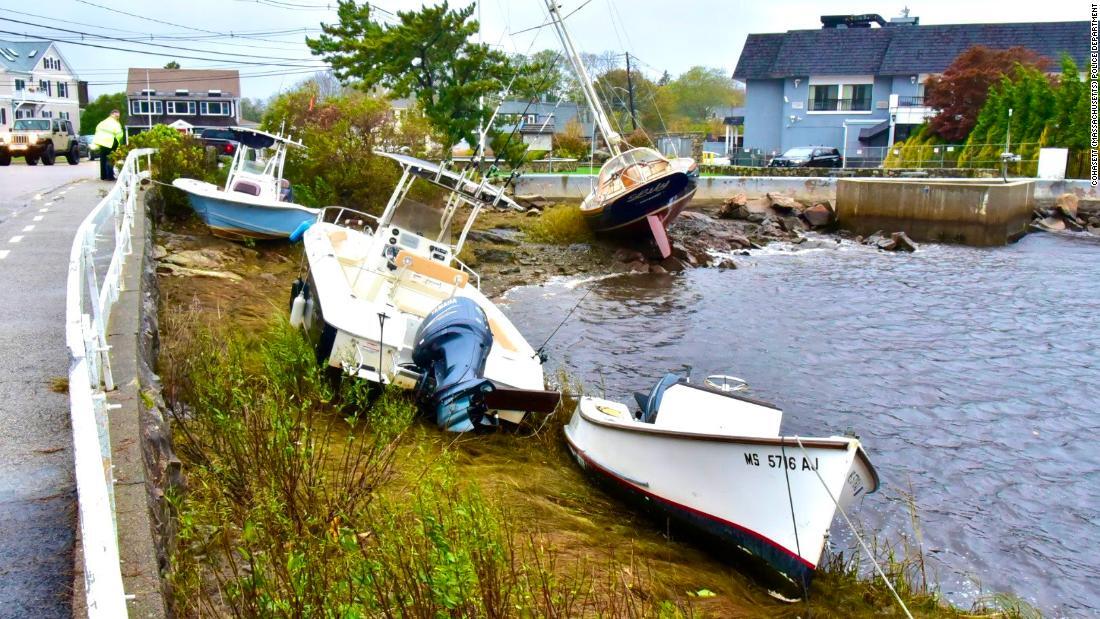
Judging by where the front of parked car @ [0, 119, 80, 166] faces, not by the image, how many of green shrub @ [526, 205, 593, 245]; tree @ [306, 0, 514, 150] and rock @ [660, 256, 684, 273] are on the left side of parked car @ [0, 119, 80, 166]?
3

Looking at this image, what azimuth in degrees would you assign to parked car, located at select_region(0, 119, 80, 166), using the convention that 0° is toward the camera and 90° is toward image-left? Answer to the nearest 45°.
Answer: approximately 45°

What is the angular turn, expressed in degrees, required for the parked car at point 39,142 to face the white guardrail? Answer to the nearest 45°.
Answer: approximately 45° to its left

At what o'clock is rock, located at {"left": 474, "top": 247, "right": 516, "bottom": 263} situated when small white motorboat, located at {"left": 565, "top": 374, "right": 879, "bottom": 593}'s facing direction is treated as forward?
The rock is roughly at 7 o'clock from the small white motorboat.

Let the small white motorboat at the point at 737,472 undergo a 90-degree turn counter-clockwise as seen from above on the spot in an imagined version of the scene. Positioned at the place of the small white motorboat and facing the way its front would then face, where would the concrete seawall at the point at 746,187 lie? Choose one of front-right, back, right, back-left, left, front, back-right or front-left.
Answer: front-left

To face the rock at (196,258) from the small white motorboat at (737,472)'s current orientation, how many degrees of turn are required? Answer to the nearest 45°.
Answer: approximately 180°

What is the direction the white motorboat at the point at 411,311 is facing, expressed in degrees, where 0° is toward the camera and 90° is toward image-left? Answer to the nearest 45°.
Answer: approximately 135°

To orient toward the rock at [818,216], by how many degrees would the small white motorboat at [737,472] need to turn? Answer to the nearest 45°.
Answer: approximately 135° to its left

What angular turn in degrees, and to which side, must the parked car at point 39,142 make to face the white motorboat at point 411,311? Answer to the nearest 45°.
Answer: approximately 45° to its left

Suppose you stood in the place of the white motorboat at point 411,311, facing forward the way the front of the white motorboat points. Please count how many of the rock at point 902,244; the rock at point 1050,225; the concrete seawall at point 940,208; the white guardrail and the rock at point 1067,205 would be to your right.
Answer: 4

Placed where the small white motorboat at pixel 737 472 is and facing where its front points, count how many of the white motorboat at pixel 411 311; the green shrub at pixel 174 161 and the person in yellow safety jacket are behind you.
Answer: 3

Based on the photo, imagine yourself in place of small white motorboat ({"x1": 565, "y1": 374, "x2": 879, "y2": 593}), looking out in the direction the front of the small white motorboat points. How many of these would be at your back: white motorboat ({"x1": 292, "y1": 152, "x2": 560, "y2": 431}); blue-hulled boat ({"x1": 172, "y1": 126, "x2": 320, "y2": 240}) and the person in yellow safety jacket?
3
